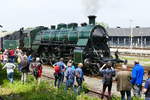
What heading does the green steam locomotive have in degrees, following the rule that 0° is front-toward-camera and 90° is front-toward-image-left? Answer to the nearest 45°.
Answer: approximately 315°
